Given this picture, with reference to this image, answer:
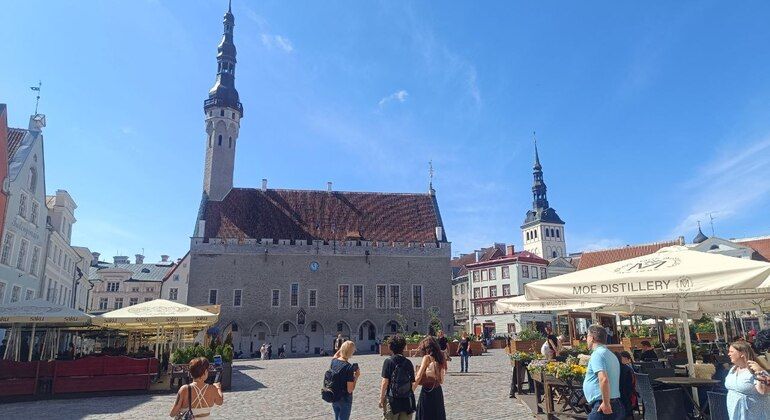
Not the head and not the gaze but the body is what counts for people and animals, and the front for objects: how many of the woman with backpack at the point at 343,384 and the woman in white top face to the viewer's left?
0

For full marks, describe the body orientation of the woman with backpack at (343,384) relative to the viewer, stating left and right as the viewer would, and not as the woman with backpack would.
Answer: facing away from the viewer and to the right of the viewer

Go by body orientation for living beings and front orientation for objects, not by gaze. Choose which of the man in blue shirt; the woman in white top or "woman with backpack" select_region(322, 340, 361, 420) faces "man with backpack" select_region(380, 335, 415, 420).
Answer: the man in blue shirt

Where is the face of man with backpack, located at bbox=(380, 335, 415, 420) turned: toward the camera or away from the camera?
away from the camera

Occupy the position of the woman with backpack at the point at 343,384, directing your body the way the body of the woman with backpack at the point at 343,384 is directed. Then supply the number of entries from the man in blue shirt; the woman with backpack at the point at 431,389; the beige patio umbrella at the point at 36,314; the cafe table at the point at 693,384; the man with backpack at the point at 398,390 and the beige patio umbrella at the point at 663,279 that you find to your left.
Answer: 1

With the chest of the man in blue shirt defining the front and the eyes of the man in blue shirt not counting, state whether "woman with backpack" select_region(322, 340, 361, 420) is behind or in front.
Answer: in front

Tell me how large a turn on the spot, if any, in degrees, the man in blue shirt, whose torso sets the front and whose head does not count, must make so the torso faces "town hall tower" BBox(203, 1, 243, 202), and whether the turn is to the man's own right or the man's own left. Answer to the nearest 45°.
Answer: approximately 45° to the man's own right

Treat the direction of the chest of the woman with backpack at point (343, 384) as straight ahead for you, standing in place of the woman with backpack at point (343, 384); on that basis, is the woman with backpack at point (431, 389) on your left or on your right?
on your right

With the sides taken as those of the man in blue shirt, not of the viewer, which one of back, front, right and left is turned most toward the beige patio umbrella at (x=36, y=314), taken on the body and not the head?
front

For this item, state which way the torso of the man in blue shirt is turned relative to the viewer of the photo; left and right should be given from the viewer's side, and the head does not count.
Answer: facing to the left of the viewer

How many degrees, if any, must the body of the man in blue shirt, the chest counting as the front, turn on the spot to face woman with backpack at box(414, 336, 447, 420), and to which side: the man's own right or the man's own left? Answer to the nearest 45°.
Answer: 0° — they already face them

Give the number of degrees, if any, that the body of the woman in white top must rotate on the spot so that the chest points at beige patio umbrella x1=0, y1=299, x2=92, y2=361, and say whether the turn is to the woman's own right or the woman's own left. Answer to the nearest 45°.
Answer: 0° — they already face it
